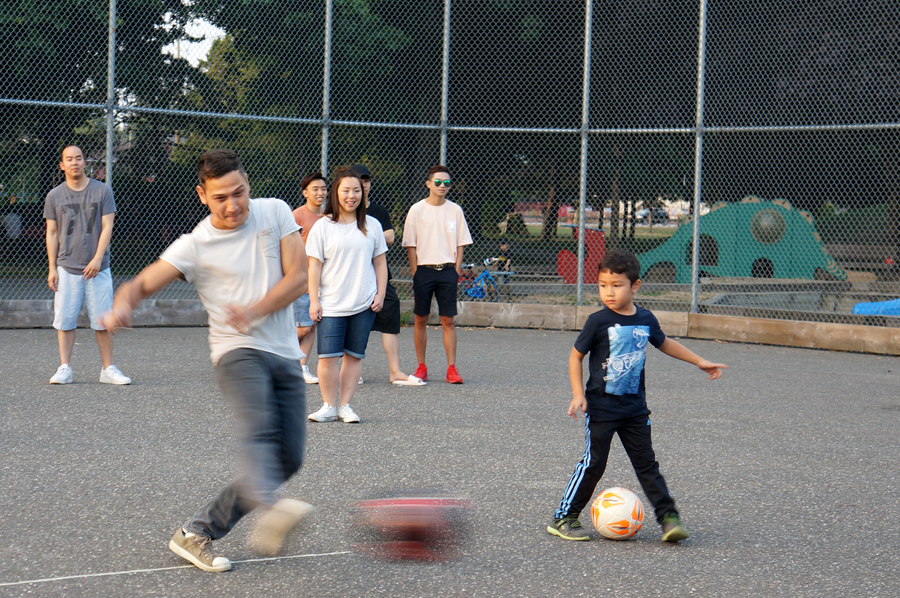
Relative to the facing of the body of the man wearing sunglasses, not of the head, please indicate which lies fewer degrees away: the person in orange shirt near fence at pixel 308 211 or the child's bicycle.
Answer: the person in orange shirt near fence

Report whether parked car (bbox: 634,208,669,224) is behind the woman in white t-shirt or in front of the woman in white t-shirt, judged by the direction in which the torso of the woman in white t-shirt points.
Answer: behind

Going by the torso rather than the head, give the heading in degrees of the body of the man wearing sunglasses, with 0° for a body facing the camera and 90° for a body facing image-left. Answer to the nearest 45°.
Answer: approximately 0°

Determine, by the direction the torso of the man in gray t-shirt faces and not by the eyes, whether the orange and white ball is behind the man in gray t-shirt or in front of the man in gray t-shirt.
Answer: in front

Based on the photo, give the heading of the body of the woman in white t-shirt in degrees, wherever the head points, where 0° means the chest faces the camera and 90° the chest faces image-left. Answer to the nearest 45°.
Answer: approximately 0°

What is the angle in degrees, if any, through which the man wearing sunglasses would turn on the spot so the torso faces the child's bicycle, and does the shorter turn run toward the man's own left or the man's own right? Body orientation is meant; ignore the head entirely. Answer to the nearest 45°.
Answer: approximately 180°

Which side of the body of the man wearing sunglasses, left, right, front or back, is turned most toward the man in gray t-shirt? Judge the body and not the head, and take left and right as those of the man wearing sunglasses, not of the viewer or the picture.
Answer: right

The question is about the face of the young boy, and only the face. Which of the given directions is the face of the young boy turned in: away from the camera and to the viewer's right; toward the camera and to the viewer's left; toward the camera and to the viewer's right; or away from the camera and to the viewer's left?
toward the camera and to the viewer's left
